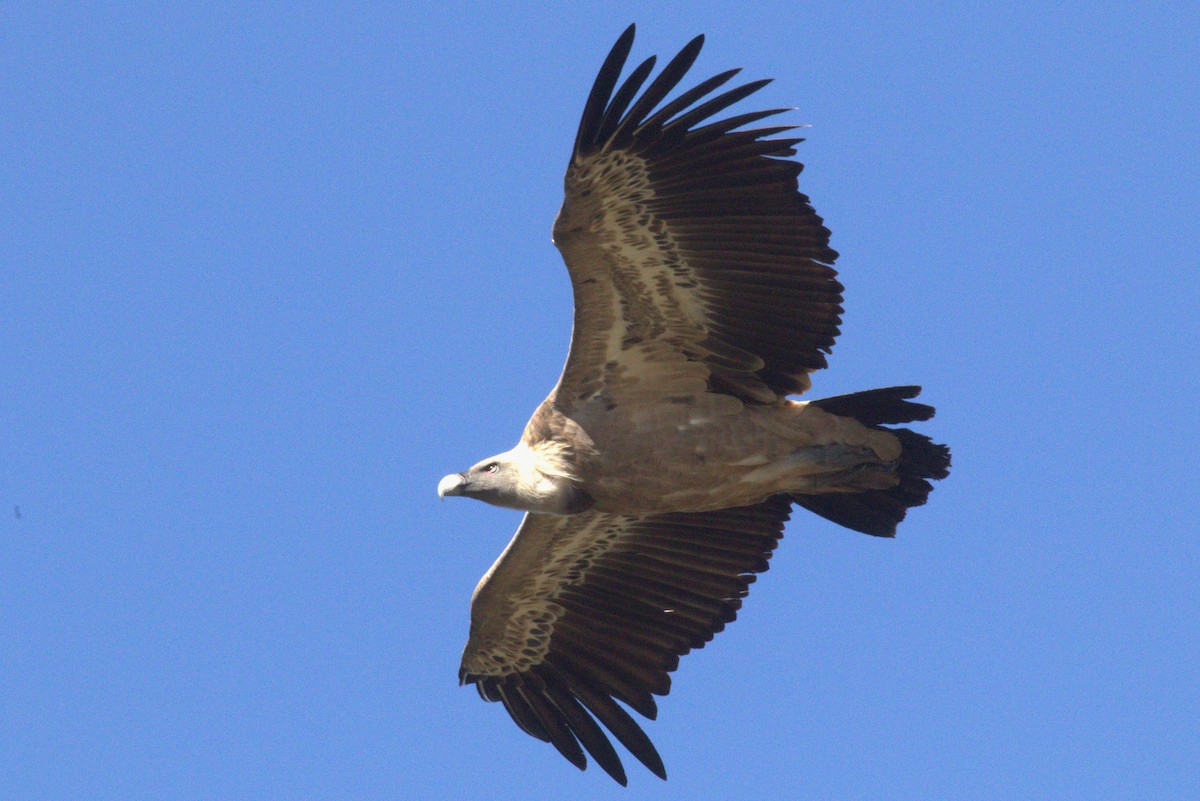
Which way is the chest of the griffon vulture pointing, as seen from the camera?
to the viewer's left
